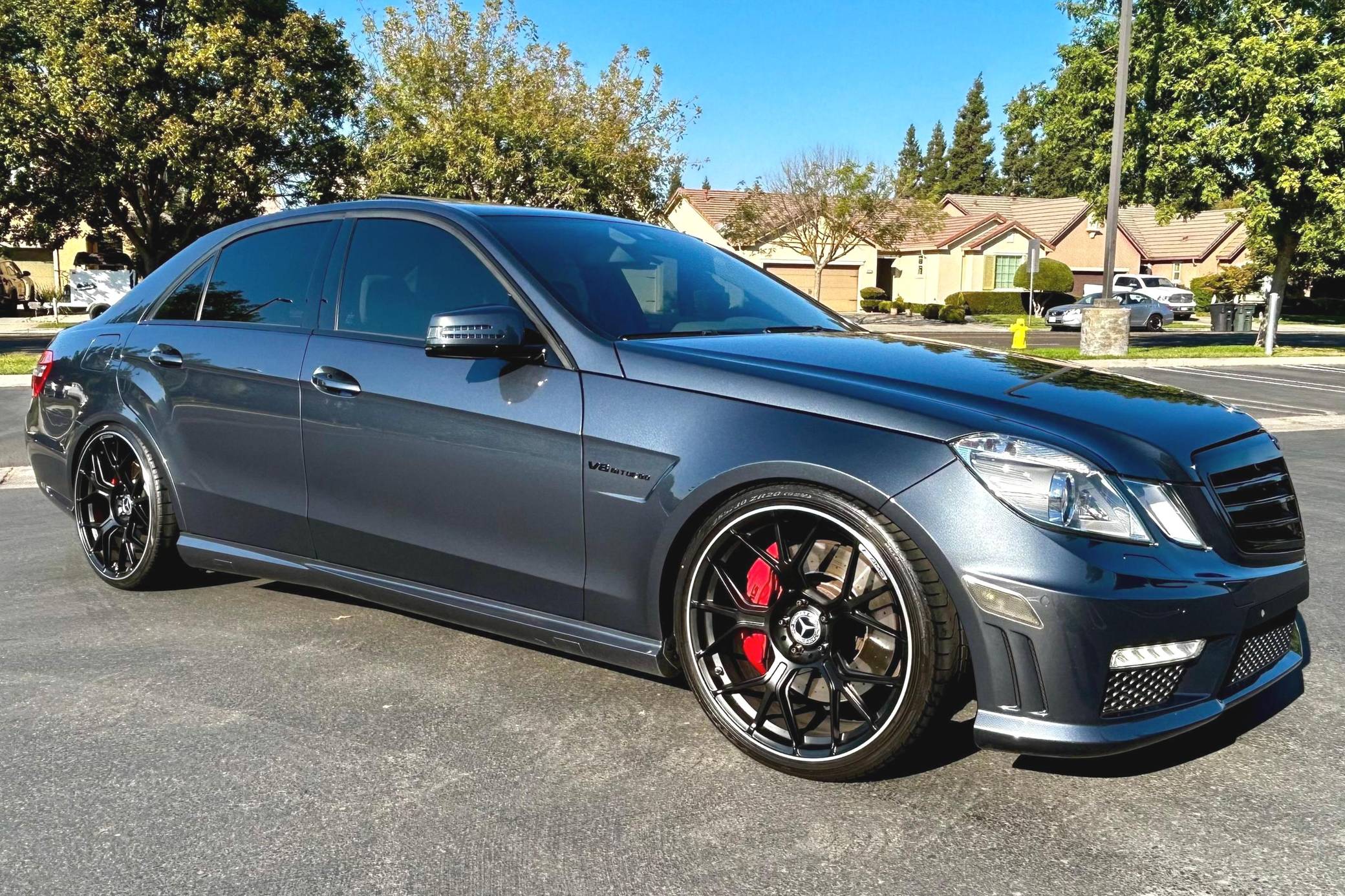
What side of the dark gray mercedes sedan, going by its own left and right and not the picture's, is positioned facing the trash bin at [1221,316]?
left

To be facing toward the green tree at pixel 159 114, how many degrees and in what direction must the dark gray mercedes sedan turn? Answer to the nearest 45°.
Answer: approximately 180°

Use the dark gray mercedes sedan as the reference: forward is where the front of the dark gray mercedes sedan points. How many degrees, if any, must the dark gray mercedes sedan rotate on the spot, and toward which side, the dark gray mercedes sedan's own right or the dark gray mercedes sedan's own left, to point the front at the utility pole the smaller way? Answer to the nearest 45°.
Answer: approximately 90° to the dark gray mercedes sedan's own left

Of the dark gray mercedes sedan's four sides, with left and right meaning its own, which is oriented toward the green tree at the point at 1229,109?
left

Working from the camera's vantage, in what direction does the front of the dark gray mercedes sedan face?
facing the viewer and to the right of the viewer

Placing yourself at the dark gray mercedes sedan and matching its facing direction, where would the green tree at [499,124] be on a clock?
The green tree is roughly at 7 o'clock from the dark gray mercedes sedan.

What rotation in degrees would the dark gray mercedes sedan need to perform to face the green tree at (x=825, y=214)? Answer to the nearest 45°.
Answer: approximately 135° to its left

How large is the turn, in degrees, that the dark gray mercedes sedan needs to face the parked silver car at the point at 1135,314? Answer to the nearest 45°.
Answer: approximately 90° to its left
